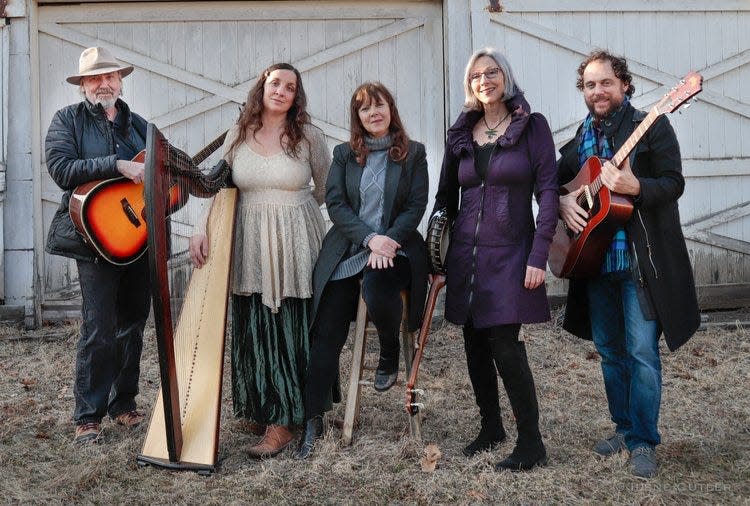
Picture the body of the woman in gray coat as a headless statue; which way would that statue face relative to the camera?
toward the camera

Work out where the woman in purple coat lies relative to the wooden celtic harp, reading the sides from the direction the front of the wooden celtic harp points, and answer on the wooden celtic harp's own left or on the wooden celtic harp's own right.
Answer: on the wooden celtic harp's own left

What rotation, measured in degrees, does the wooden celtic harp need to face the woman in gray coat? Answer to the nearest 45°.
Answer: approximately 135° to its left

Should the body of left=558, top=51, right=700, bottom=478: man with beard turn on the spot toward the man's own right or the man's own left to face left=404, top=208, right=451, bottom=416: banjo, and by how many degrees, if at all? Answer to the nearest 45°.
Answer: approximately 45° to the man's own right

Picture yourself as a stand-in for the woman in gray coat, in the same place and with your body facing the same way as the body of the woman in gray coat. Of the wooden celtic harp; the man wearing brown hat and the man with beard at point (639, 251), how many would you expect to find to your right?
2

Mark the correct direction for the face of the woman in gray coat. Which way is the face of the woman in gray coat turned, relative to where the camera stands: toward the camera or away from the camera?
toward the camera

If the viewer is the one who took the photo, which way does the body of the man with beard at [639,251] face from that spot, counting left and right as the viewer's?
facing the viewer and to the left of the viewer

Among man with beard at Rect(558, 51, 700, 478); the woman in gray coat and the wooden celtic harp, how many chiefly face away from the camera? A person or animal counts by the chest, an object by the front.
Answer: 0

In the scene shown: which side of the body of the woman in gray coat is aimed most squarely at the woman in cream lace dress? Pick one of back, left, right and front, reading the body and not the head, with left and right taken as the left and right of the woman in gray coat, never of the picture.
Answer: right
